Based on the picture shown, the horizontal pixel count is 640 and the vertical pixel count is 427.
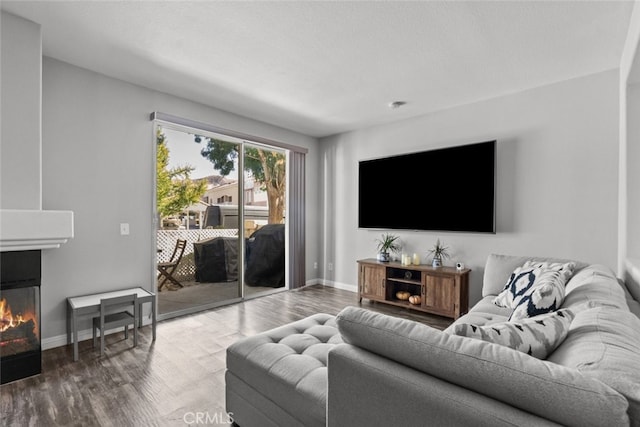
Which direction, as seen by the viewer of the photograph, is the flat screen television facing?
facing the viewer and to the left of the viewer

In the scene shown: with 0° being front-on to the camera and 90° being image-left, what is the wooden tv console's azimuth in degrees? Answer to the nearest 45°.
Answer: approximately 45°

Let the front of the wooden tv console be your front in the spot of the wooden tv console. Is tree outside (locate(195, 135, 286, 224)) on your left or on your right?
on your right

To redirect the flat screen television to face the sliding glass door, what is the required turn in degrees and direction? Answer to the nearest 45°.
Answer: approximately 45° to its right

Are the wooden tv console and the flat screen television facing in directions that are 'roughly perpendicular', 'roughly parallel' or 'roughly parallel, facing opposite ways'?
roughly parallel

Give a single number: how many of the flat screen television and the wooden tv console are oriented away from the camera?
0

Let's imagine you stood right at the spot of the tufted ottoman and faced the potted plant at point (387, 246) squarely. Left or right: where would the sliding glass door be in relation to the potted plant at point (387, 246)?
left

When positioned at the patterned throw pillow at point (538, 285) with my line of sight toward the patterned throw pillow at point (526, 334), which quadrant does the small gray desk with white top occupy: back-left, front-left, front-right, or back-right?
front-right

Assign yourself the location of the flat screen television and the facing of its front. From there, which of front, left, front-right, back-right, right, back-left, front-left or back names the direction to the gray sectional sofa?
front-left

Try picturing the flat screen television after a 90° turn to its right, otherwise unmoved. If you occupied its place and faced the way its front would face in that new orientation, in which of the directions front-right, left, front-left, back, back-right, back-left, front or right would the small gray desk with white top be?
left
